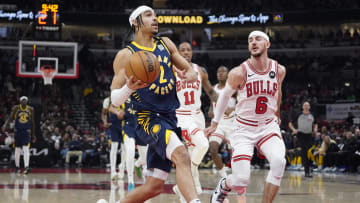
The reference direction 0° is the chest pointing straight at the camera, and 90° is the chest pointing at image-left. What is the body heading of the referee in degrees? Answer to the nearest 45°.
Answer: approximately 0°

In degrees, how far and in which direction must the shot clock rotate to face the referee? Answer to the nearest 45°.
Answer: approximately 45° to its left

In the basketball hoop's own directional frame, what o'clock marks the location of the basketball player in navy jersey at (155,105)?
The basketball player in navy jersey is roughly at 12 o'clock from the basketball hoop.

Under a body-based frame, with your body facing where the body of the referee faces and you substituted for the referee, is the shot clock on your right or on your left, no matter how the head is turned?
on your right

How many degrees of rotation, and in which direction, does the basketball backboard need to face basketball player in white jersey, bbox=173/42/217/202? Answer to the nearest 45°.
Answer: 0° — it already faces them
